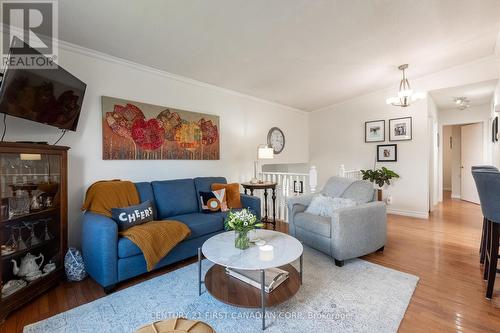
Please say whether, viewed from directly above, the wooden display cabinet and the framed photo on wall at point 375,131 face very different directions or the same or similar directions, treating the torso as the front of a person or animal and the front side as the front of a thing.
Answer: very different directions

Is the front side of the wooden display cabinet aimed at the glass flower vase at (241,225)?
yes

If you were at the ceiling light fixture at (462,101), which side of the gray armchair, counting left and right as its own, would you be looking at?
back

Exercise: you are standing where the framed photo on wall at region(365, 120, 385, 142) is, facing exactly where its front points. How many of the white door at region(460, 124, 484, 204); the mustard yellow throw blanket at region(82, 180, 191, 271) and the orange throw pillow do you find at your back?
1

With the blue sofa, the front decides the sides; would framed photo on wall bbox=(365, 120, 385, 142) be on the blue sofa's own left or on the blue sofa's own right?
on the blue sofa's own left

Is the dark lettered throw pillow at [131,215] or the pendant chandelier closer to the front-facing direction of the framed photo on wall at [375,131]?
the dark lettered throw pillow
